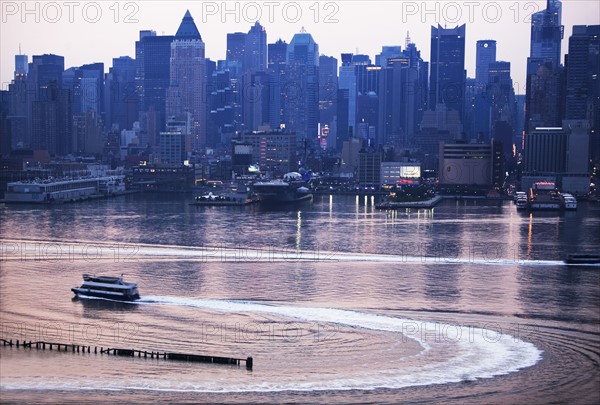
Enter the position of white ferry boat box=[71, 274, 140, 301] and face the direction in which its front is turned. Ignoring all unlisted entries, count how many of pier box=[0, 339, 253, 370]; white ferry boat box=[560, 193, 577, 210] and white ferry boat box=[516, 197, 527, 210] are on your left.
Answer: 1

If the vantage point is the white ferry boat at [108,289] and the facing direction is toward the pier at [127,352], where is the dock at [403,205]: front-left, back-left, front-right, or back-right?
back-left

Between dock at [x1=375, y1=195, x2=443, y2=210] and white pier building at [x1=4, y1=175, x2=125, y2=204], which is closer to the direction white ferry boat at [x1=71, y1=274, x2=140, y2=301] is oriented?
the white pier building

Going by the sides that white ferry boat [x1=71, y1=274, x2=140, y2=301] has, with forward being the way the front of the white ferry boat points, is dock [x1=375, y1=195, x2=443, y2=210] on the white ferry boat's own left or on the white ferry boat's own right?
on the white ferry boat's own right

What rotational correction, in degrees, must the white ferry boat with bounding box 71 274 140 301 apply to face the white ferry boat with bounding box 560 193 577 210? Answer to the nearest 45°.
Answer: approximately 135° to its right

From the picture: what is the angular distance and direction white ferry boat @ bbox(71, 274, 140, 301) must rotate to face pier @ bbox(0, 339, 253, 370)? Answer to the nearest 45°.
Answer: approximately 90° to its left

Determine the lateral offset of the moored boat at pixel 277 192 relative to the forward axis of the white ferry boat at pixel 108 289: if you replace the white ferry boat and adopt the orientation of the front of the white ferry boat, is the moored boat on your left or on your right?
on your right

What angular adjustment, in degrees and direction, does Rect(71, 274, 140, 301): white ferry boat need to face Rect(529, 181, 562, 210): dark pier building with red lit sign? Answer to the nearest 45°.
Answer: approximately 135° to its right

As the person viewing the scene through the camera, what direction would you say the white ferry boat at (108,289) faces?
facing to the left of the viewer

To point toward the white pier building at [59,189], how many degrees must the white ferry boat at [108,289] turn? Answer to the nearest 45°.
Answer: approximately 90° to its right
